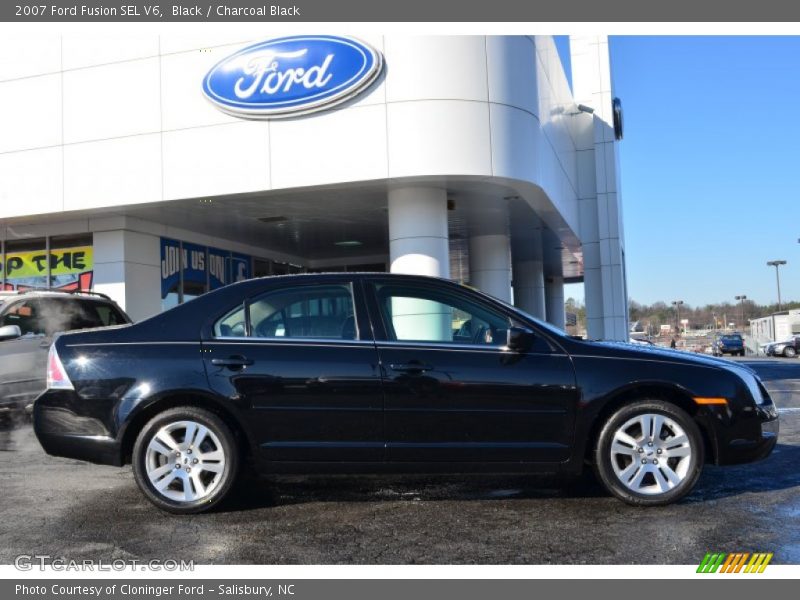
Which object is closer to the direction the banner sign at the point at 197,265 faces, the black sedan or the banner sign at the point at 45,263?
the black sedan

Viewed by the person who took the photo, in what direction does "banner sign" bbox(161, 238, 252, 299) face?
facing the viewer and to the right of the viewer

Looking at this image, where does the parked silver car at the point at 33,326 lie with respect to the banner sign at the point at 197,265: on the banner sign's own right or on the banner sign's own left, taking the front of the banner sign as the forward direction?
on the banner sign's own right

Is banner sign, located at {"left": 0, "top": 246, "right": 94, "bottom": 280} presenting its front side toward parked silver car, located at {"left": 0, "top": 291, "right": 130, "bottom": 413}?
yes

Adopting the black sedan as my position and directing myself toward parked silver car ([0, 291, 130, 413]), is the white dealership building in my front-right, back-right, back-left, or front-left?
front-right

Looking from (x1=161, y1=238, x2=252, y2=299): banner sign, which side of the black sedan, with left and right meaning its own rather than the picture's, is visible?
left

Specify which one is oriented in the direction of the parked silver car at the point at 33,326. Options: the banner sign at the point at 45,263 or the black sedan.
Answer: the banner sign

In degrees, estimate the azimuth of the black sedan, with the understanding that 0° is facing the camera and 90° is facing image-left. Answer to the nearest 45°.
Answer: approximately 270°

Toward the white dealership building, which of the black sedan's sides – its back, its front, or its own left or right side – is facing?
left

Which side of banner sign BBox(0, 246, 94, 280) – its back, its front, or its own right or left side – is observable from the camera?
front

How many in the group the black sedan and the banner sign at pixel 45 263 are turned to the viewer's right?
1
